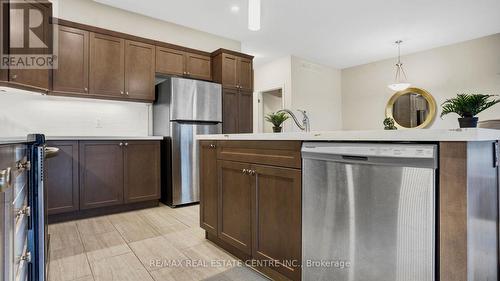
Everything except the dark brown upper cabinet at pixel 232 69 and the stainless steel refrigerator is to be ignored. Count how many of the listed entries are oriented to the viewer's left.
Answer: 0

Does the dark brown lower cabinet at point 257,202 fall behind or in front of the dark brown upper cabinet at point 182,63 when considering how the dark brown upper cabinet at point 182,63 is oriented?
in front

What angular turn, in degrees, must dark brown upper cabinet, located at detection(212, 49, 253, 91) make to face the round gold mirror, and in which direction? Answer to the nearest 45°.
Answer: approximately 45° to its left

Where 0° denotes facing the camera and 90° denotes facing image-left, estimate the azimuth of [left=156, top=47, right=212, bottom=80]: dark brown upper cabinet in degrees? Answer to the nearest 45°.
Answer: approximately 315°

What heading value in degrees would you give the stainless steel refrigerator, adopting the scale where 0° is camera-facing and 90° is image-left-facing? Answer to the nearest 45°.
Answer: approximately 315°

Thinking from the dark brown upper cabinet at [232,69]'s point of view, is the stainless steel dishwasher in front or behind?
in front

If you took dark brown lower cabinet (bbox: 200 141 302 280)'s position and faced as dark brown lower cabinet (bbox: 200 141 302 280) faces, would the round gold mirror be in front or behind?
behind

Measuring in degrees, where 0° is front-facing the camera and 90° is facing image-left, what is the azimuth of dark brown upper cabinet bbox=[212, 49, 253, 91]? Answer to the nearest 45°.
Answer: approximately 315°
